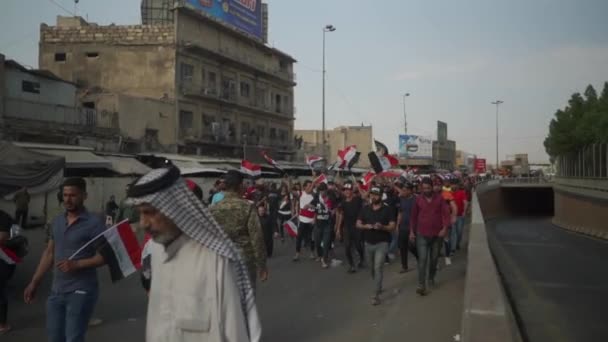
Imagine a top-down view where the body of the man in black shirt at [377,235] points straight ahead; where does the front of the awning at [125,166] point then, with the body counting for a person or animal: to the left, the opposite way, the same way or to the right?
to the left

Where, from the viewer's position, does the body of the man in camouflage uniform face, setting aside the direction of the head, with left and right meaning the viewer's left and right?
facing away from the viewer

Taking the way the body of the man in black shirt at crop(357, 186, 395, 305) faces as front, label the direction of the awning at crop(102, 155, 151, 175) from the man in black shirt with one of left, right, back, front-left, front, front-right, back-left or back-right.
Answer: back-right

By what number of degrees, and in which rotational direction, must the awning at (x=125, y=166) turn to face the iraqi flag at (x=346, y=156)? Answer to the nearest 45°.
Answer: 0° — it already faces it

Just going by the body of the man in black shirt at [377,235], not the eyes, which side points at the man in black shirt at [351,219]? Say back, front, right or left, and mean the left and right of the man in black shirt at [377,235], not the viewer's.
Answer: back

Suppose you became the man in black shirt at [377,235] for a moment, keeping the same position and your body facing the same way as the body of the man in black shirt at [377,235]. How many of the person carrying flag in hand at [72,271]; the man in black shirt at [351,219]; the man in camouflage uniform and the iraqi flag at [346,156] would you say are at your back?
2

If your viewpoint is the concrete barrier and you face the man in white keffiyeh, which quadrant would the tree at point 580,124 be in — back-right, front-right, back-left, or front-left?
back-right

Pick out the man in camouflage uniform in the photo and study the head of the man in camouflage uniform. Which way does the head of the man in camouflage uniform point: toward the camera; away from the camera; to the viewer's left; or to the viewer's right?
away from the camera

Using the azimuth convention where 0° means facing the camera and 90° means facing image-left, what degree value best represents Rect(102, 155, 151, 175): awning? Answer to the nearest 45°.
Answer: approximately 315°

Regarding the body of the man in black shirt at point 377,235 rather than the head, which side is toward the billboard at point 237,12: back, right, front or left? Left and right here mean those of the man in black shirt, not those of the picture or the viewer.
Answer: back

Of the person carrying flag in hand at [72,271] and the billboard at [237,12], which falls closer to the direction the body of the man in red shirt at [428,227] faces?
the person carrying flag in hand
